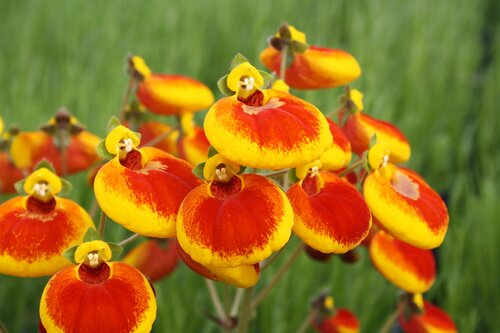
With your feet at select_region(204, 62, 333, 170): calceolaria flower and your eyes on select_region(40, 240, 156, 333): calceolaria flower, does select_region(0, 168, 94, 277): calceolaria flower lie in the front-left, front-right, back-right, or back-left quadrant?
front-right

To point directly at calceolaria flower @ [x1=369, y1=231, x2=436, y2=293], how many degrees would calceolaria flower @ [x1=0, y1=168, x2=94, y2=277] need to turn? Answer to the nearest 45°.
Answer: approximately 90° to its left

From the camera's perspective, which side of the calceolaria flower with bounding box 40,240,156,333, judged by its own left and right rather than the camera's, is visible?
front

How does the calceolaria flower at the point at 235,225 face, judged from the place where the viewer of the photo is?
facing the viewer
